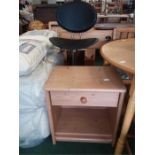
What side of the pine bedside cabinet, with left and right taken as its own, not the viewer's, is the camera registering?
front
